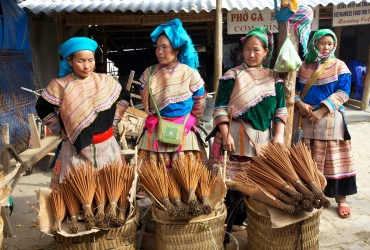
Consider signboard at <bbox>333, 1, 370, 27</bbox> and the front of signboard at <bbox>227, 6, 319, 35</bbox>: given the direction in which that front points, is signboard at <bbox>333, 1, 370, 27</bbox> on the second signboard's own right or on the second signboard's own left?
on the second signboard's own left

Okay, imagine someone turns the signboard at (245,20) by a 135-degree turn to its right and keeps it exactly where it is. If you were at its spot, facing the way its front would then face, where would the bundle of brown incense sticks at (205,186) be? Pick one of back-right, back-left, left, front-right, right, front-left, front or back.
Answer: back-left

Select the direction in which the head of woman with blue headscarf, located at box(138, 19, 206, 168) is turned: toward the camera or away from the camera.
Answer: toward the camera

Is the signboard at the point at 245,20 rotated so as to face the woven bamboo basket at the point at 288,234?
yes

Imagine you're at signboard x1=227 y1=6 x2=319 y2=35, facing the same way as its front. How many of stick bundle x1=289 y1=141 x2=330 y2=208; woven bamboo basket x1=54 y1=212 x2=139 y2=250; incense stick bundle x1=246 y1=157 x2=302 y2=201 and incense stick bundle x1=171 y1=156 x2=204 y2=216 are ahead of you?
4

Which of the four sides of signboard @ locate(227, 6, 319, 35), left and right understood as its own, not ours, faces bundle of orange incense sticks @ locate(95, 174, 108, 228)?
front

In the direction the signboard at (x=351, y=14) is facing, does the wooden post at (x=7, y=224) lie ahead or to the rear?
ahead

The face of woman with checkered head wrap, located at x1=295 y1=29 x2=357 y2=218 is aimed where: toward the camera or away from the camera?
toward the camera

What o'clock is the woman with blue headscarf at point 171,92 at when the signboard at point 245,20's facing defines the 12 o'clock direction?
The woman with blue headscarf is roughly at 12 o'clock from the signboard.

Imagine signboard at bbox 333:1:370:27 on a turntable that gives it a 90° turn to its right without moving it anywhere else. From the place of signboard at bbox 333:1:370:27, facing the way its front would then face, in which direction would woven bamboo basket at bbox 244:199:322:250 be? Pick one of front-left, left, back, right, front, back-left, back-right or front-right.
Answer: left

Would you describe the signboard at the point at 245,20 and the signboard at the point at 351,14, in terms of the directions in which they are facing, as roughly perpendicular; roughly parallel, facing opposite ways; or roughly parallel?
roughly parallel

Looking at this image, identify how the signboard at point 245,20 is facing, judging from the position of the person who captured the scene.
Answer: facing the viewer

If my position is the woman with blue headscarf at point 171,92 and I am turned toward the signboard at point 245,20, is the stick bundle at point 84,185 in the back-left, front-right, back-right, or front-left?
back-left

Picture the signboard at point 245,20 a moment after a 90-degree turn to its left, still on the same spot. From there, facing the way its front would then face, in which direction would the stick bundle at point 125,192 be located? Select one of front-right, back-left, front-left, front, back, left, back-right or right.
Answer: right

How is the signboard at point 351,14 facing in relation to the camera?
toward the camera

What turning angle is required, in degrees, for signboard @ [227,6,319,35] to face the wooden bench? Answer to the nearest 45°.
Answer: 0° — it already faces it

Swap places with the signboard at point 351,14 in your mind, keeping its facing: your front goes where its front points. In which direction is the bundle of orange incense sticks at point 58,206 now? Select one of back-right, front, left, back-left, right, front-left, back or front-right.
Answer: front

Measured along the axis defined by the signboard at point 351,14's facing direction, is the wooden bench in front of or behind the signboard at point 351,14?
in front

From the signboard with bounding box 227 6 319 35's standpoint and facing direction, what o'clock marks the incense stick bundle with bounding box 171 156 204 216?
The incense stick bundle is roughly at 12 o'clock from the signboard.
